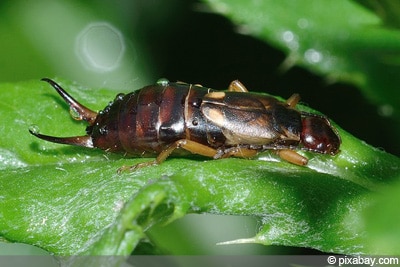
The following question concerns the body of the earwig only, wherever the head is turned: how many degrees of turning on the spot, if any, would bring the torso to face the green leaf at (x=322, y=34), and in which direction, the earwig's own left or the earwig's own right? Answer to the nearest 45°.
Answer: approximately 45° to the earwig's own left

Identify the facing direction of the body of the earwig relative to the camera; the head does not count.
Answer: to the viewer's right
